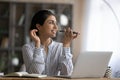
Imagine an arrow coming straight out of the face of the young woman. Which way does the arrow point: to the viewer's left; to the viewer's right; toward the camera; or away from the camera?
to the viewer's right

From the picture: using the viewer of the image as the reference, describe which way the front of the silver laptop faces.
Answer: facing away from the viewer and to the left of the viewer

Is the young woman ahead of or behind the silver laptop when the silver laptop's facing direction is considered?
ahead

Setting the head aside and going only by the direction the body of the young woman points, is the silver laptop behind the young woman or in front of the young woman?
in front

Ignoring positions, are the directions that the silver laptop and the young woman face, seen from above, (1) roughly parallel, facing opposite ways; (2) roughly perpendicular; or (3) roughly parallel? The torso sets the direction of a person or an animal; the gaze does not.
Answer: roughly parallel, facing opposite ways
